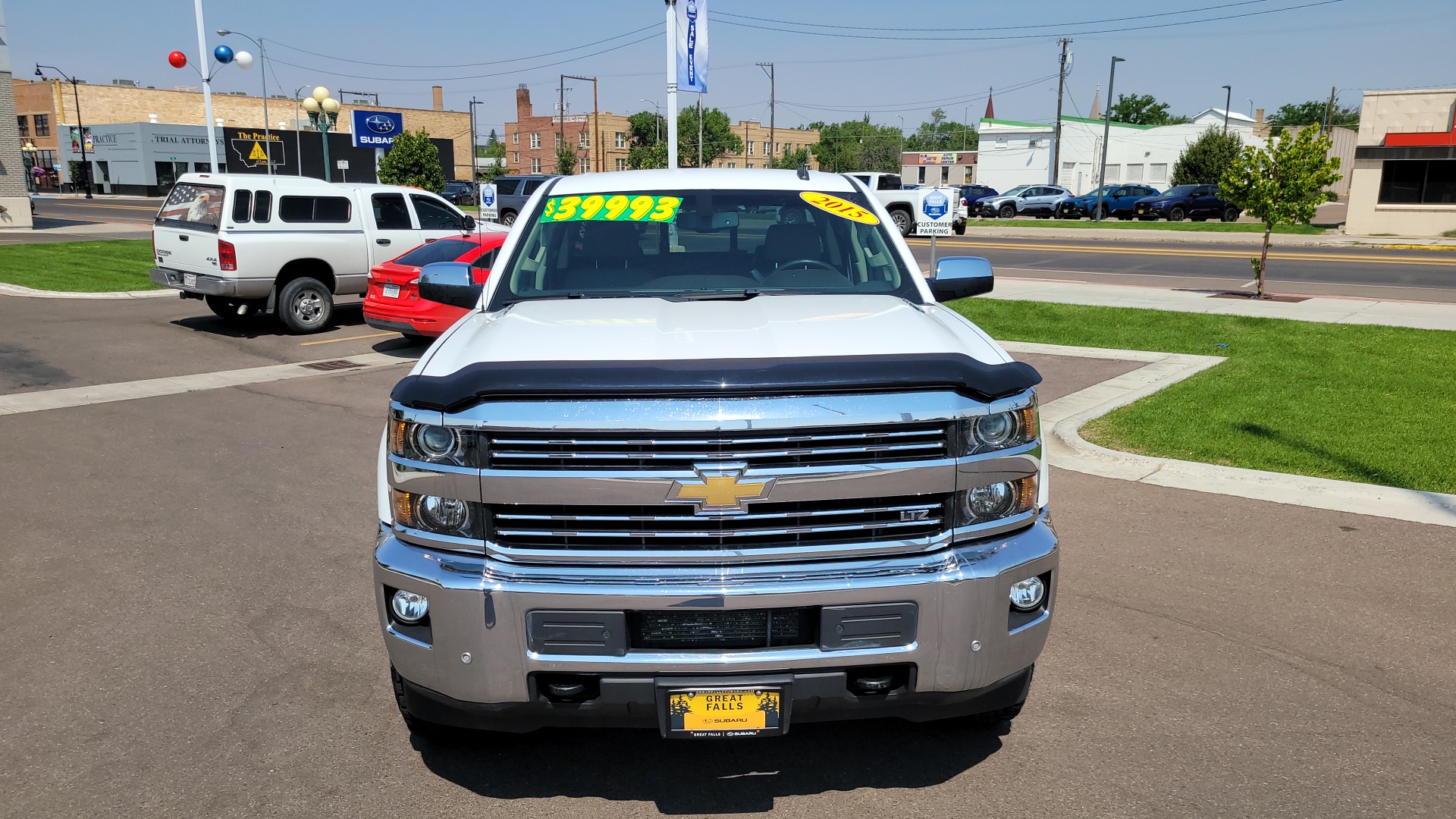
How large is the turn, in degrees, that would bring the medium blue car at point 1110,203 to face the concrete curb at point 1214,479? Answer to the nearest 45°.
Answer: approximately 45° to its left

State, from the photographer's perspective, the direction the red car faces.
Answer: facing away from the viewer and to the right of the viewer

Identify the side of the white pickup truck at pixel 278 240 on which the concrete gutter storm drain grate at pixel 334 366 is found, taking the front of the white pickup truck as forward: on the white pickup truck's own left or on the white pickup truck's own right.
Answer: on the white pickup truck's own right

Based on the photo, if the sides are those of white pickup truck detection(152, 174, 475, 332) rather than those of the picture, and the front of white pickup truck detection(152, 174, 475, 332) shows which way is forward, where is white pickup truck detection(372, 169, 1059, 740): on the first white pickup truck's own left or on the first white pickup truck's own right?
on the first white pickup truck's own right

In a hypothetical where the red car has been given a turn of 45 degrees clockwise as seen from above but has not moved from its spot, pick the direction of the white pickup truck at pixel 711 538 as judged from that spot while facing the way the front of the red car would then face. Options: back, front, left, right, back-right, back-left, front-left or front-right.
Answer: right

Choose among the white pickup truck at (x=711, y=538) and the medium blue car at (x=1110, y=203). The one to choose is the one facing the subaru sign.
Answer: the medium blue car

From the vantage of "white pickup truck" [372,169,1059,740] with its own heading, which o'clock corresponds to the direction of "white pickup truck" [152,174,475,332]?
"white pickup truck" [152,174,475,332] is roughly at 5 o'clock from "white pickup truck" [372,169,1059,740].

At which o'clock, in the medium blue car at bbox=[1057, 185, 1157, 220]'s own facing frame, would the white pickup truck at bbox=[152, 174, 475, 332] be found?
The white pickup truck is roughly at 11 o'clock from the medium blue car.

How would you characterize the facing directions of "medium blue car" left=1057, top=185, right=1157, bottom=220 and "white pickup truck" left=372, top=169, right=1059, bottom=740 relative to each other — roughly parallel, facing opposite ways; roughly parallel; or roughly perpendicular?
roughly perpendicular

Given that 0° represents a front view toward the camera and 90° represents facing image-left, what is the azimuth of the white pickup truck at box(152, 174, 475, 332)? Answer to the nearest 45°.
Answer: approximately 225°
